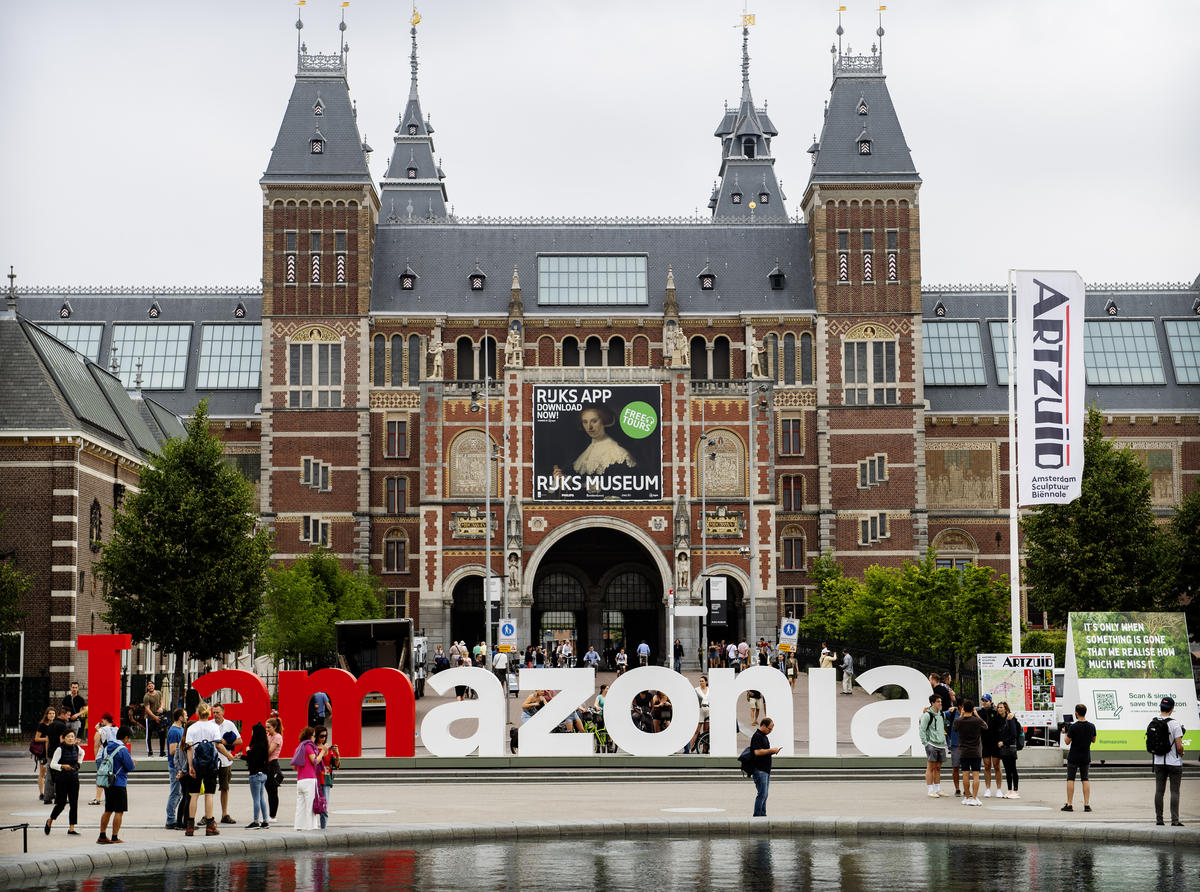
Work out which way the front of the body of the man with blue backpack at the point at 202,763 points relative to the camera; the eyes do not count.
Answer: away from the camera

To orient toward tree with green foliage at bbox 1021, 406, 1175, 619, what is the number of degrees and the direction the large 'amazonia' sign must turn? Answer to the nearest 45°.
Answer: approximately 135° to its left

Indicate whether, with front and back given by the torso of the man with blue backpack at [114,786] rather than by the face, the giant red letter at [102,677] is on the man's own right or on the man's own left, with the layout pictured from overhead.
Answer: on the man's own left

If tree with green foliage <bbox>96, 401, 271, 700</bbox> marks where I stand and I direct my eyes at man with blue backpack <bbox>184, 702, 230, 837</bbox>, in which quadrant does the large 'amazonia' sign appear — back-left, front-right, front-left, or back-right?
front-left

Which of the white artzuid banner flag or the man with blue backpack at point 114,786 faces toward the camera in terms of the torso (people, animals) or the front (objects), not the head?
the white artzuid banner flag

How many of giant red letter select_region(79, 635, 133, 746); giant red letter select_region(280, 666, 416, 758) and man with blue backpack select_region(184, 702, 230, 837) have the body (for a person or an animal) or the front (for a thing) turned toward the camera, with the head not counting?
2

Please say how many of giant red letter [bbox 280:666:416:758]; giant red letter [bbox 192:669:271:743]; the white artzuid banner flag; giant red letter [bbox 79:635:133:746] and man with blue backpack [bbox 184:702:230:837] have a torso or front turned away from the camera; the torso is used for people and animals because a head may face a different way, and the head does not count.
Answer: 1

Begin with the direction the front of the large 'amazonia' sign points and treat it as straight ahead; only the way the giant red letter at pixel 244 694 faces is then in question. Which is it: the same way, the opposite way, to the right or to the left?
the same way

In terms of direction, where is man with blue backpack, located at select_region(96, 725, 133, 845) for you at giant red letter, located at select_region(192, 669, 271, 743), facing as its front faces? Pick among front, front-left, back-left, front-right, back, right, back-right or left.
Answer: front

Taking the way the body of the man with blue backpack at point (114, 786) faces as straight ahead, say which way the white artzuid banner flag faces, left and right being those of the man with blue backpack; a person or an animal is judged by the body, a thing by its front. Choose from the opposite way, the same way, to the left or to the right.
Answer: the opposite way

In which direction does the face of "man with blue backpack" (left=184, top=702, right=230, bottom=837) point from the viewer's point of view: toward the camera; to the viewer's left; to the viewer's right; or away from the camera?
away from the camera

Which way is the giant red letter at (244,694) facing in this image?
toward the camera

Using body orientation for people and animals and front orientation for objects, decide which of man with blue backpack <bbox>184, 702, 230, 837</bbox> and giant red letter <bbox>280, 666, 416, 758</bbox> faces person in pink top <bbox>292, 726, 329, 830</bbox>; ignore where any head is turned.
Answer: the giant red letter

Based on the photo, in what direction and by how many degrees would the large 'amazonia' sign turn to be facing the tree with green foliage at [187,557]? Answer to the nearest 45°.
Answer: approximately 135° to its right

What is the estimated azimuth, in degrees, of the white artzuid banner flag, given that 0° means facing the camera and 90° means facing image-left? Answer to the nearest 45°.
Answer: approximately 0°

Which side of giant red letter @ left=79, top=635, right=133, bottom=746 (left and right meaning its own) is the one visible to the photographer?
front

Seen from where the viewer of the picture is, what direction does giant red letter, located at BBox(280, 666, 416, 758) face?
facing the viewer
